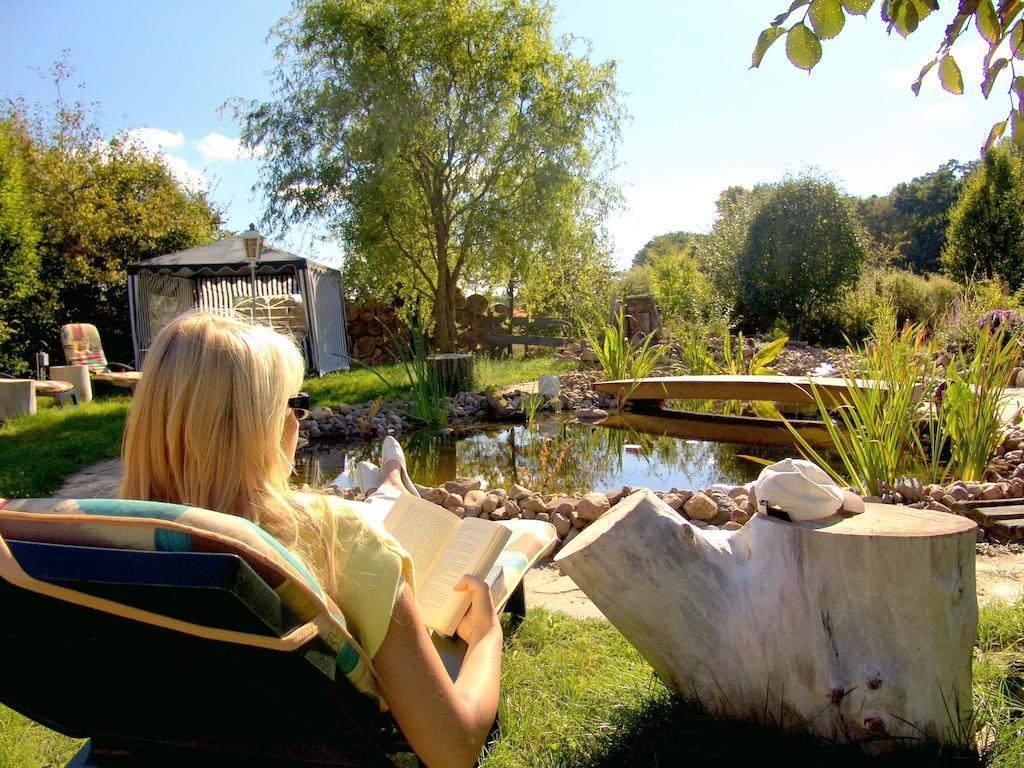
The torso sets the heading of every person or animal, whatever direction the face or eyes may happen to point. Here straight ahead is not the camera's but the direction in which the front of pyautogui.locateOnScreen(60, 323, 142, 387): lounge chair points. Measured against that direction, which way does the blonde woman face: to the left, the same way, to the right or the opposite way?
to the left

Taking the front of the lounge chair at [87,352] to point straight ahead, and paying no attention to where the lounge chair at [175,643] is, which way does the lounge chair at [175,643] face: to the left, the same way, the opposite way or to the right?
to the left

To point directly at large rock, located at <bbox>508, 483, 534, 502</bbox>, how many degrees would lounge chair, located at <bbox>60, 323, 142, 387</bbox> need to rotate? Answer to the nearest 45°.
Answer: approximately 45° to its right

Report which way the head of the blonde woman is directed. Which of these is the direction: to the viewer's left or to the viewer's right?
to the viewer's right

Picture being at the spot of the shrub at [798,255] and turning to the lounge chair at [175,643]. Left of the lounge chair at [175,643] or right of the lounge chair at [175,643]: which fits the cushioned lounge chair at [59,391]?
right

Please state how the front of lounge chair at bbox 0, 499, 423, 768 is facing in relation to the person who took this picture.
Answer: facing away from the viewer and to the right of the viewer

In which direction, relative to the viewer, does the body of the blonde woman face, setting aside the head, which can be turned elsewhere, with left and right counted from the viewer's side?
facing away from the viewer and to the right of the viewer
